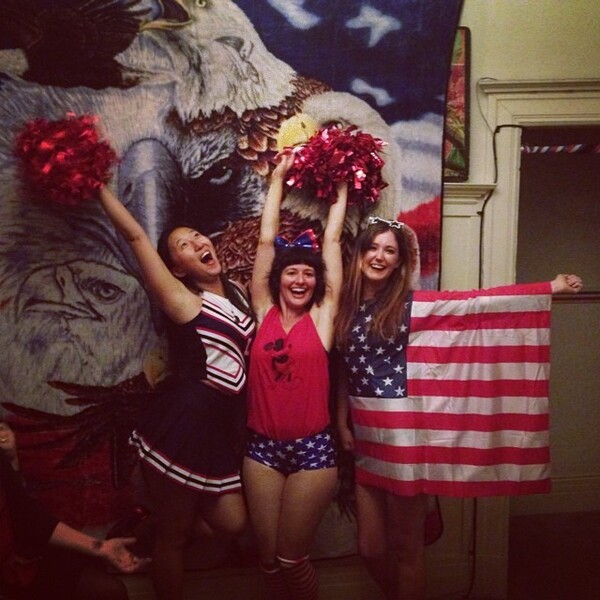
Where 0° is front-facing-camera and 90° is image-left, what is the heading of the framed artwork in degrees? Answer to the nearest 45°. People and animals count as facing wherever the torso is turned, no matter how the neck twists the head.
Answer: approximately 0°
